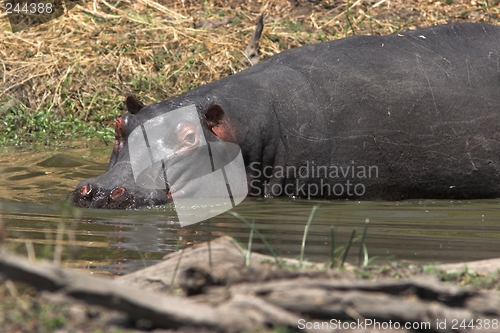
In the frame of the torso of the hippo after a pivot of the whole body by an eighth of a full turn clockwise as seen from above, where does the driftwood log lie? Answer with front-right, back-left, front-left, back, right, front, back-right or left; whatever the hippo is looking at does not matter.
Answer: back-left

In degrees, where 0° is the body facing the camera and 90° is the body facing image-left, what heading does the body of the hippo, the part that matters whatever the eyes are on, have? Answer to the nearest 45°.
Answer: approximately 90°
